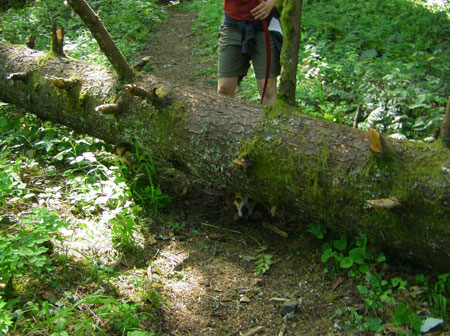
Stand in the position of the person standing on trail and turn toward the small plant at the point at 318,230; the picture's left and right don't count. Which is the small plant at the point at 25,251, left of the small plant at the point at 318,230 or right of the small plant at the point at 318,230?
right

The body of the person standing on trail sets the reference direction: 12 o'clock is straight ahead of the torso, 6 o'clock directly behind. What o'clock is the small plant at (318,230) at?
The small plant is roughly at 11 o'clock from the person standing on trail.

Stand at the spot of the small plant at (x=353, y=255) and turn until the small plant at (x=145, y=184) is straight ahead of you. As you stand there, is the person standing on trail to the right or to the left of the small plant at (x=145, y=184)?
right

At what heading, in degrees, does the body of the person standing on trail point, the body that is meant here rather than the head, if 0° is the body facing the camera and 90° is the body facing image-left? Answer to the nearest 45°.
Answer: approximately 0°

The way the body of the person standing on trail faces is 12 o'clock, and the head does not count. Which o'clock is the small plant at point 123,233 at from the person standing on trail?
The small plant is roughly at 1 o'clock from the person standing on trail.

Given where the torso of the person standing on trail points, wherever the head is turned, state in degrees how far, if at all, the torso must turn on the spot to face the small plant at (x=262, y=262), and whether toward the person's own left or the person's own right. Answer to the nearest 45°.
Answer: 0° — they already face it

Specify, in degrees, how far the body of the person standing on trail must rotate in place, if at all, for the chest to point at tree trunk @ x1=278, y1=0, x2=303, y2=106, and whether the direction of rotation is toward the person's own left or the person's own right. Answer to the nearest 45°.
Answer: approximately 45° to the person's own left

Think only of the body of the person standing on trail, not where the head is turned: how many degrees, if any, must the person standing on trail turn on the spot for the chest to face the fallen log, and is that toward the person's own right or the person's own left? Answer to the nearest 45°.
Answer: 0° — they already face it
